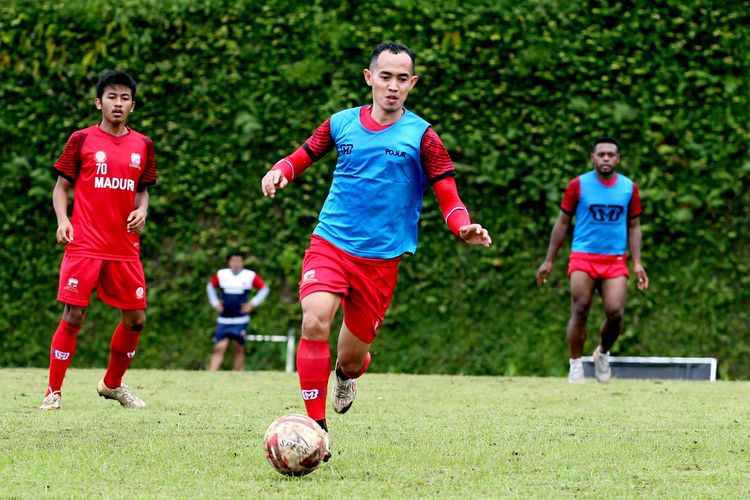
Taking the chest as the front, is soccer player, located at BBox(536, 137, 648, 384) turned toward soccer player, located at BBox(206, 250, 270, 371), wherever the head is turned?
no

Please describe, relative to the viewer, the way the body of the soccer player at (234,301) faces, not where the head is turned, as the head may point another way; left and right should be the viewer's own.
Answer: facing the viewer

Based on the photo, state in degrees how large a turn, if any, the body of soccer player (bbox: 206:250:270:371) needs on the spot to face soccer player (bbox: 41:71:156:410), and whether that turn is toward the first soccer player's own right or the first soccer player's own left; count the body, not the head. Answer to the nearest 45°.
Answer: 0° — they already face them

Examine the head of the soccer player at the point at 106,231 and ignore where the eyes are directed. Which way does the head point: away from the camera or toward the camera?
toward the camera

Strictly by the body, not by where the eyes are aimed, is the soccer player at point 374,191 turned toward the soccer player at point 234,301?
no

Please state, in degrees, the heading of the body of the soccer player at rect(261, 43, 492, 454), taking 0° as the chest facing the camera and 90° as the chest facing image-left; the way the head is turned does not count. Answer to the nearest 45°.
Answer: approximately 0°

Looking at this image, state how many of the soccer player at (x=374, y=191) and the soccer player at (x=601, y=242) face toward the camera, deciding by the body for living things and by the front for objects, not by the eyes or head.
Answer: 2

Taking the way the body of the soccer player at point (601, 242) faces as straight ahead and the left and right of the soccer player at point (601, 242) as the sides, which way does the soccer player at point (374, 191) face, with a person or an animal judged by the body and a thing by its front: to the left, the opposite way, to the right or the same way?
the same way

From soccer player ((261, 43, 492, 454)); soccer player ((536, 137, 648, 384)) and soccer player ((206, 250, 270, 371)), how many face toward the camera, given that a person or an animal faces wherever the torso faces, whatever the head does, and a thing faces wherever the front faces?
3

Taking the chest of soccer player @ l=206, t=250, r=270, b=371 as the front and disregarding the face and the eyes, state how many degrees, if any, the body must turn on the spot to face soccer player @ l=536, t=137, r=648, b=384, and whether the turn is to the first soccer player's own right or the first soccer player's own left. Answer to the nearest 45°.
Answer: approximately 45° to the first soccer player's own left

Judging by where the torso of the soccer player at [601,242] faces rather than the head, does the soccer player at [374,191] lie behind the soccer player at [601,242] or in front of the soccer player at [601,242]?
in front

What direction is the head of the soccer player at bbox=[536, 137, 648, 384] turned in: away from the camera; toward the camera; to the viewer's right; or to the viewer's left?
toward the camera

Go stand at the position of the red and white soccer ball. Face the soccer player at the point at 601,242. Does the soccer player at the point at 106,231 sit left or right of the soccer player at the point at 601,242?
left

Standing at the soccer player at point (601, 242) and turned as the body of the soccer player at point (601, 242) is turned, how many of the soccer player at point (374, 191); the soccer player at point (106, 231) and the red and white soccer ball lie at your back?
0

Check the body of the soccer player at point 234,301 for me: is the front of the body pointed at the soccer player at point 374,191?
yes
